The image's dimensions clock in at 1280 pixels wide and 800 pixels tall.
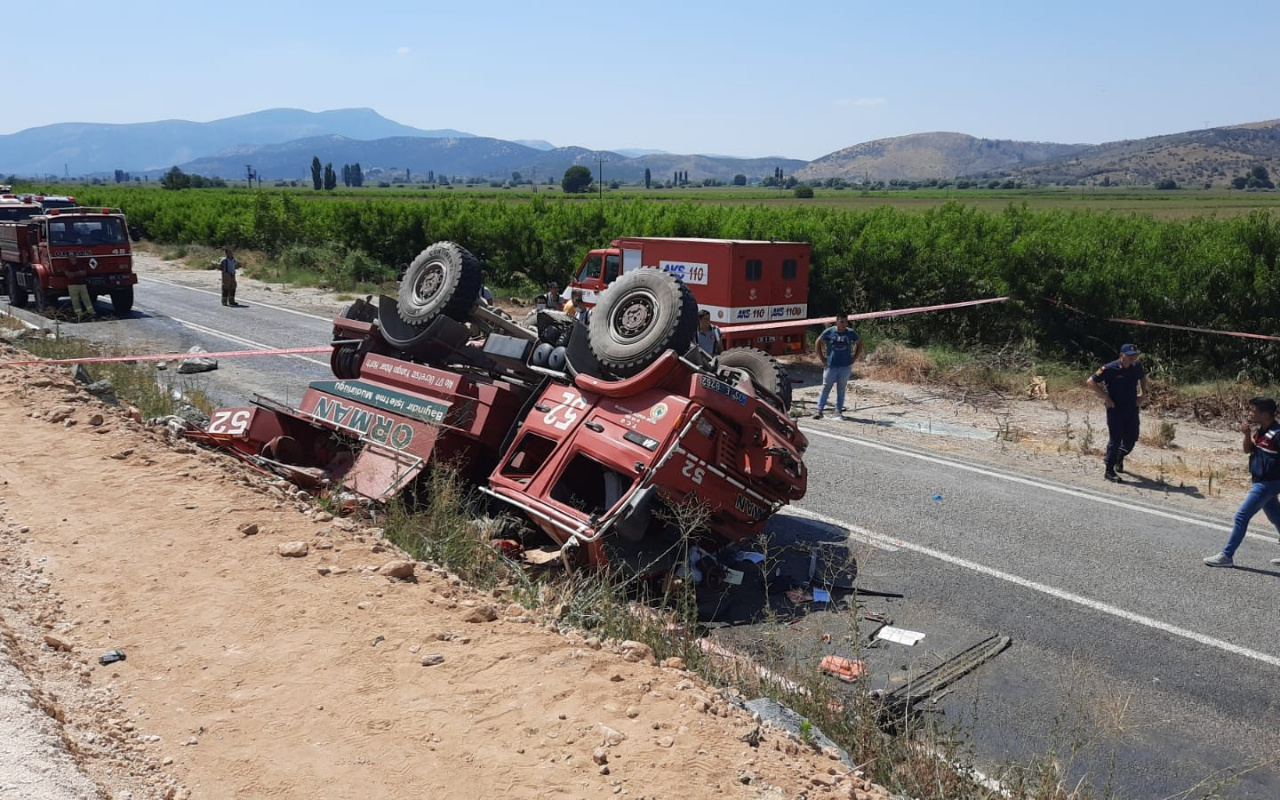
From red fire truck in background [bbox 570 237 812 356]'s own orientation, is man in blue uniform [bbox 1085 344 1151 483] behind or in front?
behind

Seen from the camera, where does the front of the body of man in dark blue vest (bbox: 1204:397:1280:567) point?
to the viewer's left

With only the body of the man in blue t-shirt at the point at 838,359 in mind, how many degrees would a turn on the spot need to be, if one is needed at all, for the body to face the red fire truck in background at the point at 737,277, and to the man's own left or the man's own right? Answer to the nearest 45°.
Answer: approximately 135° to the man's own right

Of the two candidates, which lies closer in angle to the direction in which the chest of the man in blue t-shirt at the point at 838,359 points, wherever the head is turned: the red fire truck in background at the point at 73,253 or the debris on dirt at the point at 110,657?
the debris on dirt

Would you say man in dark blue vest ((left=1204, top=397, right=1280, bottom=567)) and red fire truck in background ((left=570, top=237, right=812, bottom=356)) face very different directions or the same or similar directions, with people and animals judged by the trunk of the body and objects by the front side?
same or similar directions

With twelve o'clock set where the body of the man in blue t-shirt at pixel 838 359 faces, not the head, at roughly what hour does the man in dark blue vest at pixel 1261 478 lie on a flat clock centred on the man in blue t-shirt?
The man in dark blue vest is roughly at 11 o'clock from the man in blue t-shirt.

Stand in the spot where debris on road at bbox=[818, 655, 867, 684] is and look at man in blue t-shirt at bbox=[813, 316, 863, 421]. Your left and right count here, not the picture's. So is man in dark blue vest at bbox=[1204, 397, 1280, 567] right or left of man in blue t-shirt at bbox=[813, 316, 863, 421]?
right

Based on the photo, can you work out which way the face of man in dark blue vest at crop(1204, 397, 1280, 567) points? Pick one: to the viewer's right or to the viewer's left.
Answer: to the viewer's left

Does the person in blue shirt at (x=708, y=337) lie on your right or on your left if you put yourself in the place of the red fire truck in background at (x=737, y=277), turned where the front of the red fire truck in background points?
on your left

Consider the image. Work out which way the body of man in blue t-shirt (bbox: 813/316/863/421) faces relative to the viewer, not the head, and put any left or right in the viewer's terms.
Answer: facing the viewer

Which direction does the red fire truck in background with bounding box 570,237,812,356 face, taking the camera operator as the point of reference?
facing away from the viewer and to the left of the viewer

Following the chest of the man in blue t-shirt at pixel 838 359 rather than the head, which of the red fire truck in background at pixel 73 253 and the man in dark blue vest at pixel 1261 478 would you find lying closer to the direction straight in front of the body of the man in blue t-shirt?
the man in dark blue vest

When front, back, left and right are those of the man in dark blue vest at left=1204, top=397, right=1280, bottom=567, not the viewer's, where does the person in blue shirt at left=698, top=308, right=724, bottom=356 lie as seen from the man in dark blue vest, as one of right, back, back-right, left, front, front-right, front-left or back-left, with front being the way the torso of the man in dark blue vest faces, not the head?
front

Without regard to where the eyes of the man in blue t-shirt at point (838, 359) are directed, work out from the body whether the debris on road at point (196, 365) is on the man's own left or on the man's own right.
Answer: on the man's own right

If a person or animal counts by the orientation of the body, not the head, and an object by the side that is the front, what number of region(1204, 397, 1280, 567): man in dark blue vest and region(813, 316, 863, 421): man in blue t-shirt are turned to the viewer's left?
1

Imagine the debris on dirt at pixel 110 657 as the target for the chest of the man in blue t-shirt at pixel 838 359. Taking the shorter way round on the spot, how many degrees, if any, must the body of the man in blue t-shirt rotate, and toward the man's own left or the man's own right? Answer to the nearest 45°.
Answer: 0° — they already face it

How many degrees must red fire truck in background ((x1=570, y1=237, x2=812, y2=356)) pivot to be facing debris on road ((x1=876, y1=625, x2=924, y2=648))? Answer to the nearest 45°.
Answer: approximately 135° to its left

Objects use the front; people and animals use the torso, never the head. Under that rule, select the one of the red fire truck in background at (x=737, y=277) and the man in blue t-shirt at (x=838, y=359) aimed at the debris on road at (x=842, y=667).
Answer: the man in blue t-shirt
